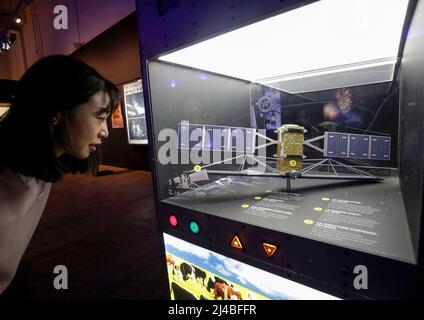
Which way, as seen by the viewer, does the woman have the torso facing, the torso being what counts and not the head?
to the viewer's right

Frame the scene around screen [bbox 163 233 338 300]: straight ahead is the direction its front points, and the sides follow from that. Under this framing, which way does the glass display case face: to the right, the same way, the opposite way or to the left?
the same way

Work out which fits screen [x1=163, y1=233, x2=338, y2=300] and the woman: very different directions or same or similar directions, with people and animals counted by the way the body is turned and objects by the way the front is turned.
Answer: very different directions

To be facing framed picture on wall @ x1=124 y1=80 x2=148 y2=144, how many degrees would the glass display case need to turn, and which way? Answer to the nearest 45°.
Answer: approximately 90° to its right

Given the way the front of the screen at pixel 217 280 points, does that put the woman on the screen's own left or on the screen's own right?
on the screen's own right

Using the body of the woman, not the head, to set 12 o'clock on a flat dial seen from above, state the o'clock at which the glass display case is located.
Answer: The glass display case is roughly at 1 o'clock from the woman.

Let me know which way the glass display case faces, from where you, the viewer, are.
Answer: facing the viewer and to the left of the viewer

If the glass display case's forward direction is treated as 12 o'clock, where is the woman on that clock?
The woman is roughly at 1 o'clock from the glass display case.

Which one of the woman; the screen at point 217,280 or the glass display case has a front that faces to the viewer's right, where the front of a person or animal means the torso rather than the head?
the woman

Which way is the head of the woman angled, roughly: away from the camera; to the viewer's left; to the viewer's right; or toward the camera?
to the viewer's right

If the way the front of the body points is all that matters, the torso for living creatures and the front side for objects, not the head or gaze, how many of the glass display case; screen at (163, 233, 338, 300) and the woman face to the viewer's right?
1

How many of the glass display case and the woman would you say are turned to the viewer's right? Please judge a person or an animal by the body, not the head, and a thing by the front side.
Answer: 1

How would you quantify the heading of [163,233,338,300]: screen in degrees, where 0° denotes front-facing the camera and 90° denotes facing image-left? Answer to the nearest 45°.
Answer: approximately 45°
